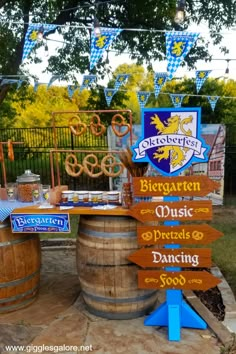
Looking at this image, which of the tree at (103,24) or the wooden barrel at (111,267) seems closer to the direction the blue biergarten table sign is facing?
the wooden barrel

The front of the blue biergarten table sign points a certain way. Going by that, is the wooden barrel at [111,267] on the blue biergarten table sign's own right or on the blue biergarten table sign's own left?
on the blue biergarten table sign's own left

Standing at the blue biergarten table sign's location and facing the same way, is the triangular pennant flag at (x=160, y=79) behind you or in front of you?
behind

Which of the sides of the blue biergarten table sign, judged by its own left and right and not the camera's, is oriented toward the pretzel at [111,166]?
left

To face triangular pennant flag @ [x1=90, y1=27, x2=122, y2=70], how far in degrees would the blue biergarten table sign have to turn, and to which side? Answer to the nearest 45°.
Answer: approximately 135° to its left

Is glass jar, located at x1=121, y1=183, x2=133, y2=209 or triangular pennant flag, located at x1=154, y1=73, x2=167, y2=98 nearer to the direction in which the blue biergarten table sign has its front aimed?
the glass jar

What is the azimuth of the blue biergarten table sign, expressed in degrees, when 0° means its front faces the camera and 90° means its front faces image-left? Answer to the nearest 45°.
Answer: approximately 0°

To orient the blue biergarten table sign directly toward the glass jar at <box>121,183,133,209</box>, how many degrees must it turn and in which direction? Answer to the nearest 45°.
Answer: approximately 90° to its left

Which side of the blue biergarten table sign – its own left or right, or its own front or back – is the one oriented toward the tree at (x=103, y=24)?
back
